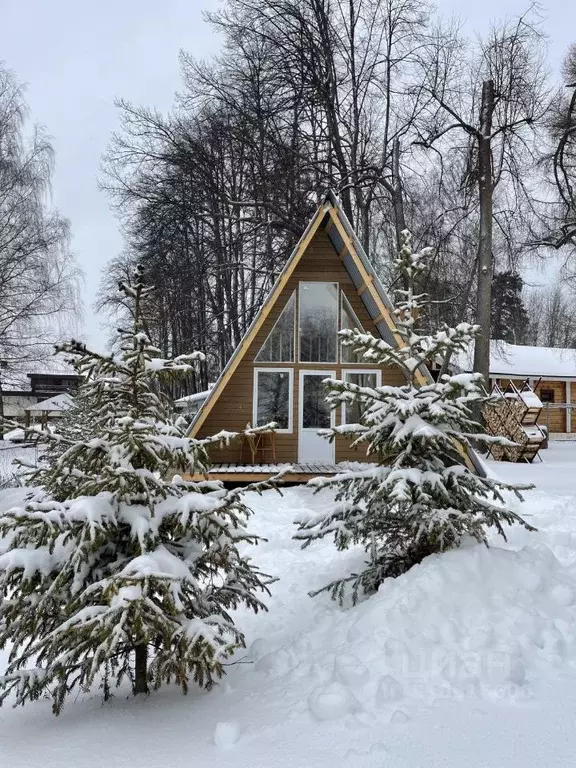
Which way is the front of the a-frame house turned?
toward the camera

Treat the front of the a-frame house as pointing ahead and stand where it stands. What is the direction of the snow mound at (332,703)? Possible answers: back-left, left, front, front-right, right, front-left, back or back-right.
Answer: front

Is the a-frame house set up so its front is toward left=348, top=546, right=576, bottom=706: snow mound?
yes

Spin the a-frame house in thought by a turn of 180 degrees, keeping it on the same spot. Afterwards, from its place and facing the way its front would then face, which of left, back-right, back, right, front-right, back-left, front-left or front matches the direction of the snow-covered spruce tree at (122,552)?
back

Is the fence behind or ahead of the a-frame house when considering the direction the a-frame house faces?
behind

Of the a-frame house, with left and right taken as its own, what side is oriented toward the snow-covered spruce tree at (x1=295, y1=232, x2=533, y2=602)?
front

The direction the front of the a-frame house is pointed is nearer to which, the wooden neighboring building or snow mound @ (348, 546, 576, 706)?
the snow mound

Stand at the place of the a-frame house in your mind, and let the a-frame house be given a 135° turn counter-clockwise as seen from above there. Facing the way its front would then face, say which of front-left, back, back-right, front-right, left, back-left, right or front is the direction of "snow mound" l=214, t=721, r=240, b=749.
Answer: back-right
